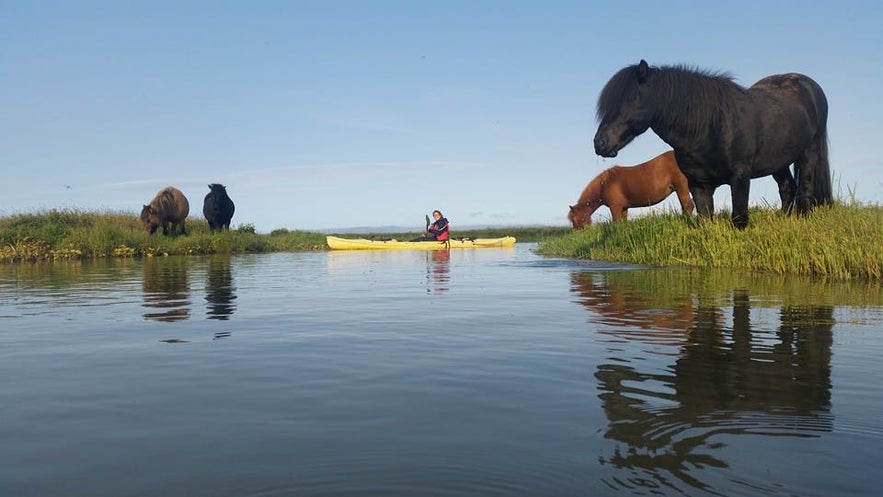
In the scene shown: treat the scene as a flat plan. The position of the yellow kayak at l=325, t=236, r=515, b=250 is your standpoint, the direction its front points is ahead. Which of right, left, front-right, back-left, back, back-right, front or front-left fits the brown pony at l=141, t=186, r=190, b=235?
front

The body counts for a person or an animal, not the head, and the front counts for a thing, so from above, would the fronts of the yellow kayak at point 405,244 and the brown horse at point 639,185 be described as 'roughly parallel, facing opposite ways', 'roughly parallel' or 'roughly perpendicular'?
roughly parallel

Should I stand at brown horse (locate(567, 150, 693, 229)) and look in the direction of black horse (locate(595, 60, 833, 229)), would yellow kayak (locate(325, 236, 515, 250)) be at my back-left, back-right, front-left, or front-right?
back-right

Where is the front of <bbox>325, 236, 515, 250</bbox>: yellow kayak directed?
to the viewer's left

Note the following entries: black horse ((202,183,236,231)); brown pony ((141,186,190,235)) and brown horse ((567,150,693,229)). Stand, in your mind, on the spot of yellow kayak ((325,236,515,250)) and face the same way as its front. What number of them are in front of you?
2

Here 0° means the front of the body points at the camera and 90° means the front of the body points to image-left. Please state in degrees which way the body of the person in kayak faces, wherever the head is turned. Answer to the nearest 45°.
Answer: approximately 90°

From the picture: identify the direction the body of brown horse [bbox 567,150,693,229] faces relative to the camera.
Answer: to the viewer's left

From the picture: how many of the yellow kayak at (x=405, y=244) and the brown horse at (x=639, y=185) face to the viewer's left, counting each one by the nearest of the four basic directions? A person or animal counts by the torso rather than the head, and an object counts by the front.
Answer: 2

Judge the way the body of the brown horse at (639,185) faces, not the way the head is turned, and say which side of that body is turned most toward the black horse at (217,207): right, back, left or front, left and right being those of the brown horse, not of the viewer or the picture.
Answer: front

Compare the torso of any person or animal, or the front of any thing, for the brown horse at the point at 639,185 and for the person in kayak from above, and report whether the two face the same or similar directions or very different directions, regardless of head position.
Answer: same or similar directions

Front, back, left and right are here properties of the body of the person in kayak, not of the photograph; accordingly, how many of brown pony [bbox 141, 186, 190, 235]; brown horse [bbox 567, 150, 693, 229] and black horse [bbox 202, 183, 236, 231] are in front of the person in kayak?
2

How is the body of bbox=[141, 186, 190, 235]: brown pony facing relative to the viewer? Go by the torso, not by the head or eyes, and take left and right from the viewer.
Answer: facing the viewer and to the left of the viewer
